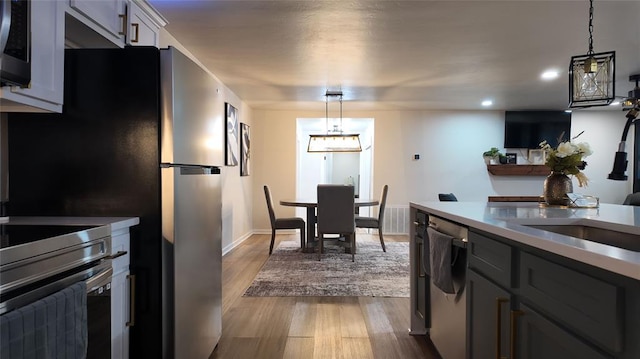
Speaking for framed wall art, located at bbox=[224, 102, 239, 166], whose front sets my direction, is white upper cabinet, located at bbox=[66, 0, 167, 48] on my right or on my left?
on my right

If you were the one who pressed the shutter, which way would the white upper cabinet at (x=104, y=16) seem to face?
facing the viewer and to the right of the viewer

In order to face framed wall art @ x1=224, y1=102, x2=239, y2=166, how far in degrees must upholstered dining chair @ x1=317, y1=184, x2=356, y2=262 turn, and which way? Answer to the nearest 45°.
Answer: approximately 90° to its left

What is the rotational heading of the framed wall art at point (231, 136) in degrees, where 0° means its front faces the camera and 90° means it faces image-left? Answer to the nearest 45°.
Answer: approximately 270°

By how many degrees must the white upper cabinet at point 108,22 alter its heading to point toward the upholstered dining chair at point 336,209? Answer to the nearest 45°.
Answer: approximately 90° to its left

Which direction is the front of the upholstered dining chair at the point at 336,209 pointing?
away from the camera

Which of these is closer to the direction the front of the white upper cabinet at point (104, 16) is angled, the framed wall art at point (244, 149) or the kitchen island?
the kitchen island

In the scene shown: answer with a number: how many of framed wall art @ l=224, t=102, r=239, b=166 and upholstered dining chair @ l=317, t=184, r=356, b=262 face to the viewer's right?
1

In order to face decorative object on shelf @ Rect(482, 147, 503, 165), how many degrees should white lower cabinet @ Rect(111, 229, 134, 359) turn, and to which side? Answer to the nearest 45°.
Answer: approximately 45° to its left

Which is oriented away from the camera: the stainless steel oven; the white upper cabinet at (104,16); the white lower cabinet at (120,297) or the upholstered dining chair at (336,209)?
the upholstered dining chair

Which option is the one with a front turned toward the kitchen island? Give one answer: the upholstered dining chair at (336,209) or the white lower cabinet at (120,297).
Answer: the white lower cabinet

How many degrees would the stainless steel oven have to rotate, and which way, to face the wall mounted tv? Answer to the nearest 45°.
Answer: approximately 45° to its left

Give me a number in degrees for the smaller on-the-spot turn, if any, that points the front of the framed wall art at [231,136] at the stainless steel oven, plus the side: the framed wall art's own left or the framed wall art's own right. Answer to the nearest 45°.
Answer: approximately 90° to the framed wall art's own right

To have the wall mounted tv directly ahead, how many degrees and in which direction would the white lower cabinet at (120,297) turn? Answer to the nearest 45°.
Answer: approximately 45° to its left

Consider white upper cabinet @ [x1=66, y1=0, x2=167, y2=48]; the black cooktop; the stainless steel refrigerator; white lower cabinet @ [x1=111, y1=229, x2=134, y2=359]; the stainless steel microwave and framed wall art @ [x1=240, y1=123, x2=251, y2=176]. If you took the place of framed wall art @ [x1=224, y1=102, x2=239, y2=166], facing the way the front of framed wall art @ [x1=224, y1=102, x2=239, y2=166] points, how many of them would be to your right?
5

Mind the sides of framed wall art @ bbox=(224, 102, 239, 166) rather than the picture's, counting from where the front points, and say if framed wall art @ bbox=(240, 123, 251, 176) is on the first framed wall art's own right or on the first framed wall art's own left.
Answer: on the first framed wall art's own left

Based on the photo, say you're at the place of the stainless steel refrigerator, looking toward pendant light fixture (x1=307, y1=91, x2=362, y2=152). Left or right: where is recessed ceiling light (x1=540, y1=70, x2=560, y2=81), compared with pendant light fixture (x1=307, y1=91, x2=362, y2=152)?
right
